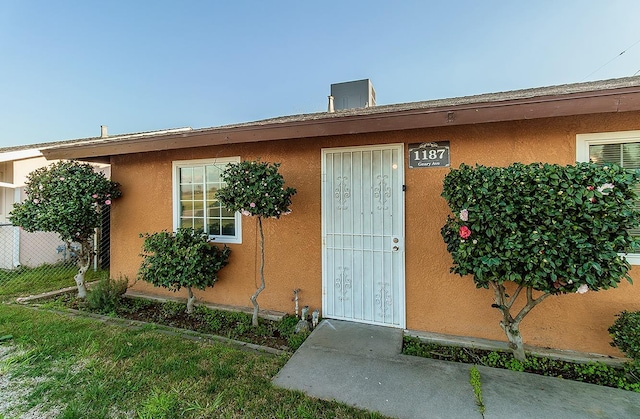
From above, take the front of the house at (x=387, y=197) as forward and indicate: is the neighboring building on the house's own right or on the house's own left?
on the house's own right

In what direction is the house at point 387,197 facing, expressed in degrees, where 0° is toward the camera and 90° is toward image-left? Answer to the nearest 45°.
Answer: approximately 45°

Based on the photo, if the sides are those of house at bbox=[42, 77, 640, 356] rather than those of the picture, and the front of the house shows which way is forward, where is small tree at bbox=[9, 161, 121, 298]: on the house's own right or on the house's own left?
on the house's own right

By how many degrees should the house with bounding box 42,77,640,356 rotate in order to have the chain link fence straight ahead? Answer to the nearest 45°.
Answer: approximately 45° to its right
